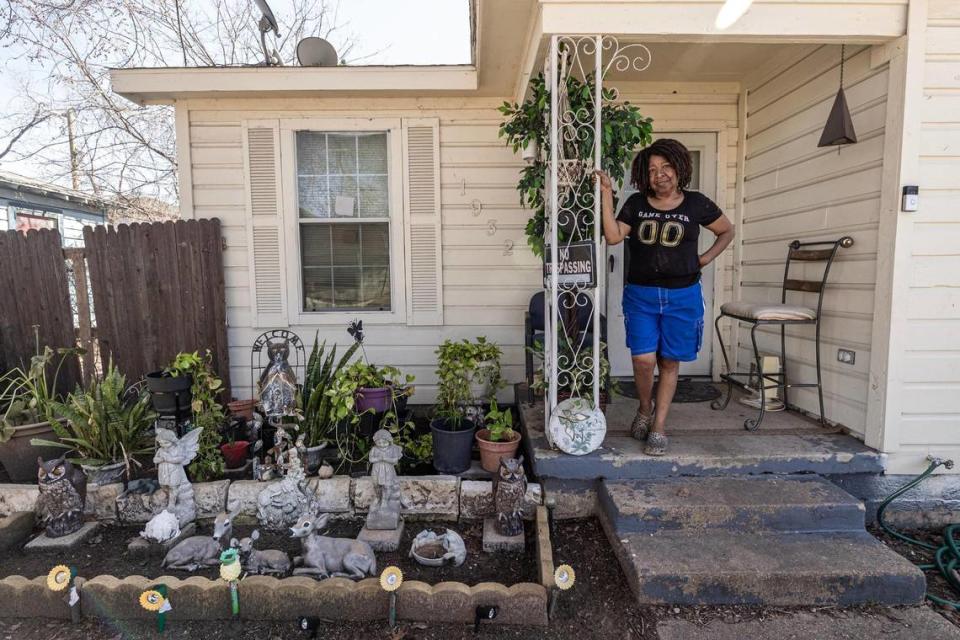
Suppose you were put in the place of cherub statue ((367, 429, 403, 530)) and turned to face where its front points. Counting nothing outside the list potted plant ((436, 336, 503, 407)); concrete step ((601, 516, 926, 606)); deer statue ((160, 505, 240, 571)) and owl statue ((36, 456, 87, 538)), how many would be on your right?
2

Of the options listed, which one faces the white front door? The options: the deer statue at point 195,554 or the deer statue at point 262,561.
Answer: the deer statue at point 195,554

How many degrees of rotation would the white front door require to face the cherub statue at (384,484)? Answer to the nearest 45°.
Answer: approximately 45° to its right

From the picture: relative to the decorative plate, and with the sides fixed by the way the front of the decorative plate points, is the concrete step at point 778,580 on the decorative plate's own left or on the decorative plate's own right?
on the decorative plate's own left

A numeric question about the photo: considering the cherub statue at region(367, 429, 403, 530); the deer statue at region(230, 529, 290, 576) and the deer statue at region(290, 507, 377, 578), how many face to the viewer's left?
2

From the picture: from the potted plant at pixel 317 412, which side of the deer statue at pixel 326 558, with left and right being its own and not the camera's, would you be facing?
right

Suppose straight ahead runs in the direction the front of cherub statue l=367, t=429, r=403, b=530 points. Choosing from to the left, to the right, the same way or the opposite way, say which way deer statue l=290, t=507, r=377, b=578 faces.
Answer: to the right

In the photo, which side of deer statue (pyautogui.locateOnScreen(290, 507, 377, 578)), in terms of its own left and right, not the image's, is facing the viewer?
left

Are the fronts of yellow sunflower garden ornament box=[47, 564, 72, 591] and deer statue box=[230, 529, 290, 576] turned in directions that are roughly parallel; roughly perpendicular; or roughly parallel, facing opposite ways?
roughly perpendicular

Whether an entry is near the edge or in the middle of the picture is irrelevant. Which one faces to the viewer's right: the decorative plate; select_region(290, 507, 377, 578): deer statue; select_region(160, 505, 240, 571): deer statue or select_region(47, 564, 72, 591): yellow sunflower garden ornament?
select_region(160, 505, 240, 571): deer statue

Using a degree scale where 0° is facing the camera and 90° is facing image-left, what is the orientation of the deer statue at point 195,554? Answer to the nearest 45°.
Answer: approximately 270°

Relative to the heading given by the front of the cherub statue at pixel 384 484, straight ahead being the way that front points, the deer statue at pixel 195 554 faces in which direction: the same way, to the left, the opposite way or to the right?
to the left

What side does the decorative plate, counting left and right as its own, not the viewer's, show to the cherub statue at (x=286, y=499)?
right

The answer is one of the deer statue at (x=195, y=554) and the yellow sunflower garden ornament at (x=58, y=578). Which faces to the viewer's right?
the deer statue

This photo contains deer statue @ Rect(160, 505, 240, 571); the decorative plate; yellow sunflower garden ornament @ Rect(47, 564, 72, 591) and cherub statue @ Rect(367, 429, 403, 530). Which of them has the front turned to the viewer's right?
the deer statue
